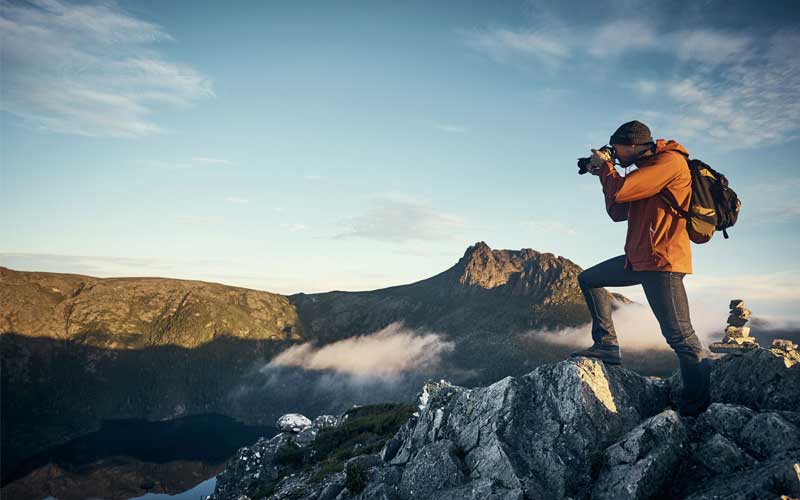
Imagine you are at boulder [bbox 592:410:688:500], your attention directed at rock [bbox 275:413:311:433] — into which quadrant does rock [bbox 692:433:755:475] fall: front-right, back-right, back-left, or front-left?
back-right

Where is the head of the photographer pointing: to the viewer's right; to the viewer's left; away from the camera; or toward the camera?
to the viewer's left

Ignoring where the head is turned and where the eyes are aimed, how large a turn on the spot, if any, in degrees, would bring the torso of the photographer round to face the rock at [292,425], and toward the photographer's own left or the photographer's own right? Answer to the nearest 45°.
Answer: approximately 45° to the photographer's own right

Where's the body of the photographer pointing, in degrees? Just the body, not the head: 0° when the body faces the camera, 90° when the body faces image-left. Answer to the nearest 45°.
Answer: approximately 90°
